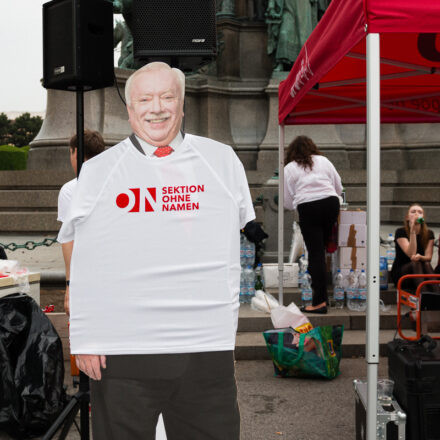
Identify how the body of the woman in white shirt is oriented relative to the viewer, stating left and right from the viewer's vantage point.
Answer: facing away from the viewer and to the left of the viewer

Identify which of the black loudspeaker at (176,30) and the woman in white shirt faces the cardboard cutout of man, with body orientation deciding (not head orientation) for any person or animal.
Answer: the black loudspeaker

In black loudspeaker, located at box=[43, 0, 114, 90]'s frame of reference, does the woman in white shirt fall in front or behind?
behind

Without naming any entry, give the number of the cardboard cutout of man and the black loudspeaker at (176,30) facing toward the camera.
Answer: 2

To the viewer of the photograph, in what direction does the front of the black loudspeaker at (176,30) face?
facing the viewer

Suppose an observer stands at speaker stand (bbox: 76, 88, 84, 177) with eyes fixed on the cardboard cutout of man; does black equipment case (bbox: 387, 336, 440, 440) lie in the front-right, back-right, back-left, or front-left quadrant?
front-left

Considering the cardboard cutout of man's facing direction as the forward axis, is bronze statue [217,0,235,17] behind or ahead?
behind

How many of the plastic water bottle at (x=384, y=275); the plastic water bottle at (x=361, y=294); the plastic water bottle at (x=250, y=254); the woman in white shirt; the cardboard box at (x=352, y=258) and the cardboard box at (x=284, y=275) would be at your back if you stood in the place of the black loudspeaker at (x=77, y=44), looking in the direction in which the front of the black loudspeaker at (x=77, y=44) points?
6

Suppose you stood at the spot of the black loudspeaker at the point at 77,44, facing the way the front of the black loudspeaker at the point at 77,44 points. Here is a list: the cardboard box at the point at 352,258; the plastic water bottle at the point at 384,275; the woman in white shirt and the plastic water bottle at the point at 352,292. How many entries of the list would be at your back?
4

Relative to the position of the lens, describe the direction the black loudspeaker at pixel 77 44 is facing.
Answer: facing the viewer and to the left of the viewer

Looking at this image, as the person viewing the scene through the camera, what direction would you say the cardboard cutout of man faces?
facing the viewer

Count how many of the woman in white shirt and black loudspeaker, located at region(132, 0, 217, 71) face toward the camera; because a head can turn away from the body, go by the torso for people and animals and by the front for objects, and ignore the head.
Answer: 1

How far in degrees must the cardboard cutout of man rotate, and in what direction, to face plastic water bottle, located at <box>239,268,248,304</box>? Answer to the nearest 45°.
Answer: approximately 180°
